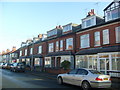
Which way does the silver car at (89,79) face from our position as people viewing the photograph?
facing away from the viewer and to the left of the viewer

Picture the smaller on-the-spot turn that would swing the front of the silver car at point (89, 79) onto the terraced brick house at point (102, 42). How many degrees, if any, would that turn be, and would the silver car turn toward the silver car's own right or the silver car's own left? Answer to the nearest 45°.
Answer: approximately 45° to the silver car's own right

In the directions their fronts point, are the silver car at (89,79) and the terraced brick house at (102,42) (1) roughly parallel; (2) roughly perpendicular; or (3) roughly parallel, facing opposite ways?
roughly perpendicular

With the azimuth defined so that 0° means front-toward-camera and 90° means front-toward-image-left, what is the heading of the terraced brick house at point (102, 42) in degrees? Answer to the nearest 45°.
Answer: approximately 45°

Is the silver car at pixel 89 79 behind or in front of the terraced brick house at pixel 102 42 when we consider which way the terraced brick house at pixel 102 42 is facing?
in front
